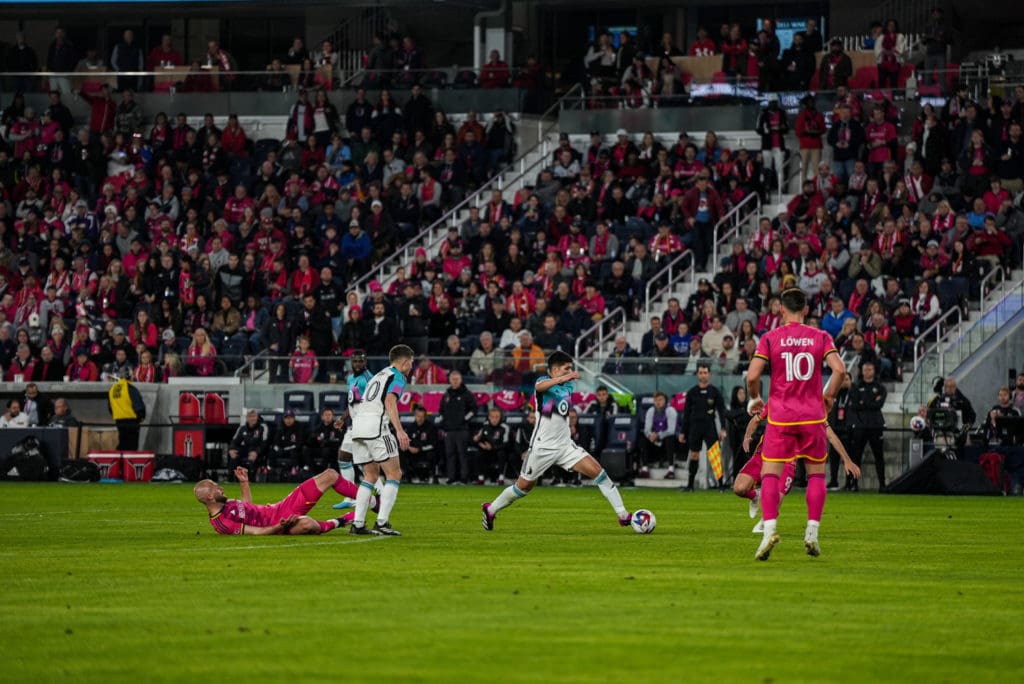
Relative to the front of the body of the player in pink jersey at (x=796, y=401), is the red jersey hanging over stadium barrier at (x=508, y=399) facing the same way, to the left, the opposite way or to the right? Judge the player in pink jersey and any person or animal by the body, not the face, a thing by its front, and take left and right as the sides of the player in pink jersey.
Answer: the opposite way

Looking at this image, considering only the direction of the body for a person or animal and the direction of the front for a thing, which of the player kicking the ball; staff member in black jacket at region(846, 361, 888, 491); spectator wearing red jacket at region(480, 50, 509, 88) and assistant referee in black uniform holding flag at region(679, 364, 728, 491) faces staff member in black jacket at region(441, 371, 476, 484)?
the spectator wearing red jacket

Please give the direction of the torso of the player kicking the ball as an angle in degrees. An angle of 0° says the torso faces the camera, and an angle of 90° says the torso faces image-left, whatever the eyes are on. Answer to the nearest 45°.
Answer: approximately 315°

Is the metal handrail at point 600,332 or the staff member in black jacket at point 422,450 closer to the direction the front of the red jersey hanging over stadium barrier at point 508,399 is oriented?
the staff member in black jacket

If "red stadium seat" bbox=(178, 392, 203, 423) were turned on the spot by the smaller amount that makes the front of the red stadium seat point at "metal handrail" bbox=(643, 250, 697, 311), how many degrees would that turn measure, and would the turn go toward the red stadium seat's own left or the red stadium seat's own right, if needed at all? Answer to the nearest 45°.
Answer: approximately 90° to the red stadium seat's own left

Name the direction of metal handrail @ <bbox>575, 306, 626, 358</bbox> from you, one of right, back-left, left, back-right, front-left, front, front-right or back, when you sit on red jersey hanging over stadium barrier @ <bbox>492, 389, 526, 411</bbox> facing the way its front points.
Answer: back-left

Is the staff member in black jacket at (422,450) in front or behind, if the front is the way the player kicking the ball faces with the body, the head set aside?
behind

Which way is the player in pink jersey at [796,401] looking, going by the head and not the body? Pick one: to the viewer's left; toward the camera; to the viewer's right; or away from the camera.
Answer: away from the camera

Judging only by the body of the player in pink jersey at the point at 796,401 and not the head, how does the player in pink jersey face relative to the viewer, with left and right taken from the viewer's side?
facing away from the viewer

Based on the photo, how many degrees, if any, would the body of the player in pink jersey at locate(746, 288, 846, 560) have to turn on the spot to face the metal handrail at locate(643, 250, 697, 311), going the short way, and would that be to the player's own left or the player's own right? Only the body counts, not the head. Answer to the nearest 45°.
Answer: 0° — they already face it

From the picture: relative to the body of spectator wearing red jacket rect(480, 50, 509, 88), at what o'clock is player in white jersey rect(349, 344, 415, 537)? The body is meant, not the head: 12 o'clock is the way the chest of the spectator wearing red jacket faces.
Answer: The player in white jersey is roughly at 12 o'clock from the spectator wearing red jacket.

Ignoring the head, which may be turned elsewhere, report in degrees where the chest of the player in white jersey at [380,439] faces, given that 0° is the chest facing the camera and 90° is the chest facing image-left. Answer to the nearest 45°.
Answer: approximately 225°

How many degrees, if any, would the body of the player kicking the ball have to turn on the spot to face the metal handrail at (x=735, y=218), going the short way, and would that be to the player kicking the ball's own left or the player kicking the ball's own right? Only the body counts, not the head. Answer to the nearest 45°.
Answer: approximately 135° to the player kicking the ball's own left
